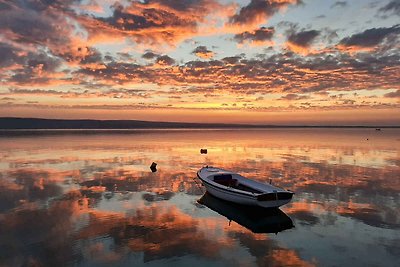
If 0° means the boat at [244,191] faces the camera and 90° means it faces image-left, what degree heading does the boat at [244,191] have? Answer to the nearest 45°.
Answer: approximately 135°
